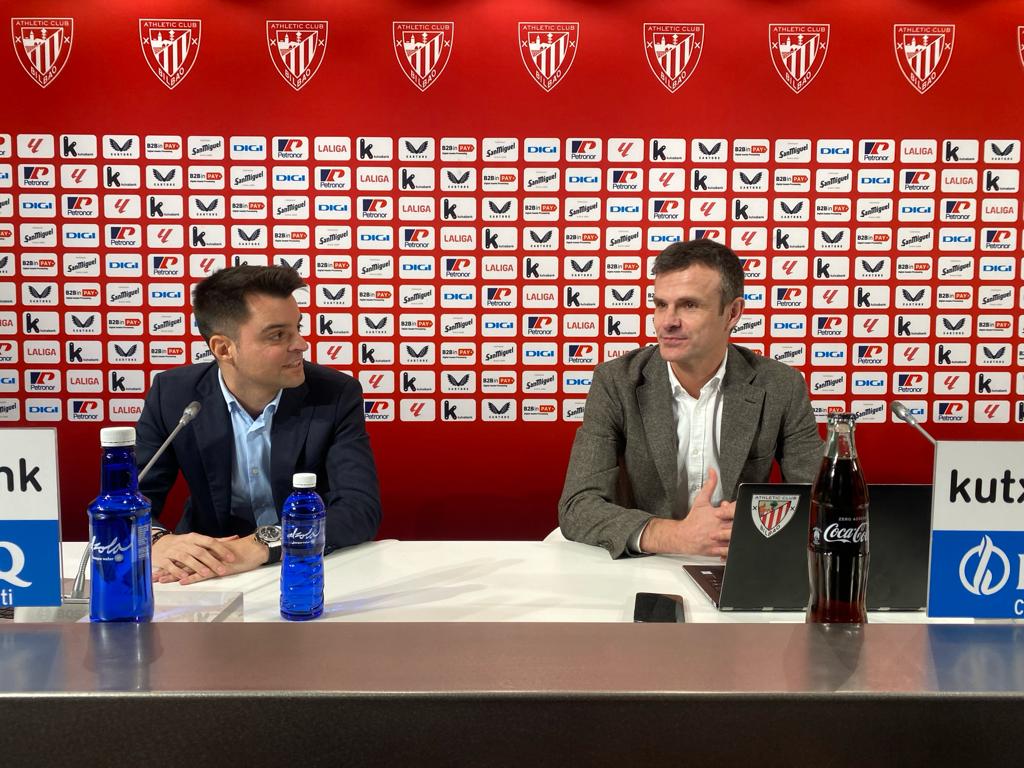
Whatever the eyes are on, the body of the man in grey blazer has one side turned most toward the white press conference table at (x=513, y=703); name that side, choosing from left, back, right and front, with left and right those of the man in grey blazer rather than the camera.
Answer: front

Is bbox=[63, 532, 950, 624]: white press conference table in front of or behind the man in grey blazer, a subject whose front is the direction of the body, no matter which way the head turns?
in front

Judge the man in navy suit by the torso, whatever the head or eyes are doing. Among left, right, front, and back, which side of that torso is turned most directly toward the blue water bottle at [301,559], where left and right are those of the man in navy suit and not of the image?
front

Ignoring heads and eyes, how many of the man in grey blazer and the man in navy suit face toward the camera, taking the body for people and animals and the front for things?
2

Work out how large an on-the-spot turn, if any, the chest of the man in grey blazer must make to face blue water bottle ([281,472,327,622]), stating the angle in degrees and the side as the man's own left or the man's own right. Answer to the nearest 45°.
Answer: approximately 45° to the man's own right

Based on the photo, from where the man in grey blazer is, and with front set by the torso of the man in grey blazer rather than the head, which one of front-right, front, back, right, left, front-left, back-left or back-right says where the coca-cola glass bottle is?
front

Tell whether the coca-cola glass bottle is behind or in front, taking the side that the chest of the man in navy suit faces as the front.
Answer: in front

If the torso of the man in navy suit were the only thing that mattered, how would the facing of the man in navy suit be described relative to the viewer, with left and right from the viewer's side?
facing the viewer

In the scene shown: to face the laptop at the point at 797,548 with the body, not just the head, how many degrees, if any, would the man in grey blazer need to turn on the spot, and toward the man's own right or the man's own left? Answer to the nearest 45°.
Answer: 0° — they already face it

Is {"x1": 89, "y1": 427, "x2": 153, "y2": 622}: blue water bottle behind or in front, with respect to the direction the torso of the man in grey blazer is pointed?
in front
